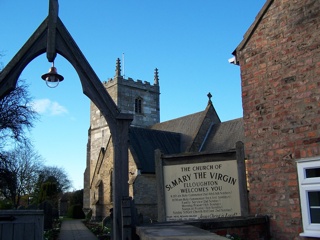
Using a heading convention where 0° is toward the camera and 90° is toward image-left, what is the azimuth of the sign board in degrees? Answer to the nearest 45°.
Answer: approximately 0°

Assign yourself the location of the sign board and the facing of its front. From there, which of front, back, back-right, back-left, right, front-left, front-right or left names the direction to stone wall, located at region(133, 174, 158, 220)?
back

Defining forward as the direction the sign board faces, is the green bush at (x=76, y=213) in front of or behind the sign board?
behind

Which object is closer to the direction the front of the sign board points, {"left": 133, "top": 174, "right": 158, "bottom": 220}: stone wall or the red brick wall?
the red brick wall

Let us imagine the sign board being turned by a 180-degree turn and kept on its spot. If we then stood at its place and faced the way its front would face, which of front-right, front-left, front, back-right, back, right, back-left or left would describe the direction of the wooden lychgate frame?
back-left

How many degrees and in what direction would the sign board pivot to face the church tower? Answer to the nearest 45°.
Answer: approximately 180°

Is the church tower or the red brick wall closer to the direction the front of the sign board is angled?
the red brick wall

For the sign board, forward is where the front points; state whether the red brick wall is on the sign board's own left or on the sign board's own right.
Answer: on the sign board's own left
